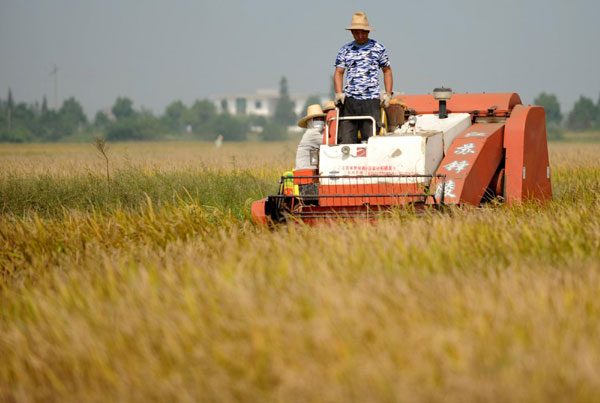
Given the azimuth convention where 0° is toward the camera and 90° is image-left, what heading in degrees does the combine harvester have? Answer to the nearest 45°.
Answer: approximately 45°

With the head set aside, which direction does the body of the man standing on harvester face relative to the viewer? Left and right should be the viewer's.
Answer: facing the viewer

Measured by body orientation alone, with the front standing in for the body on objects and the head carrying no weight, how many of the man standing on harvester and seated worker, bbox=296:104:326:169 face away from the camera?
0

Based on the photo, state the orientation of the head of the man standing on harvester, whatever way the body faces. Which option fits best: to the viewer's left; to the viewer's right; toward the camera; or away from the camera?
toward the camera
